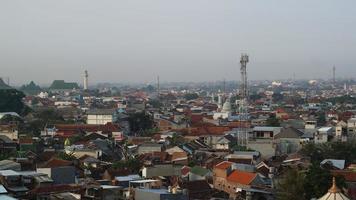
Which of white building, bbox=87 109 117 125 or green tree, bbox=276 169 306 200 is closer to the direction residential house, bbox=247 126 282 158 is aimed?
the green tree

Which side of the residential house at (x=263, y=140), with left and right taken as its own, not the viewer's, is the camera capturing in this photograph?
front

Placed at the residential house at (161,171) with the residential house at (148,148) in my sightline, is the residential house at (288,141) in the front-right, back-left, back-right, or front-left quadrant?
front-right

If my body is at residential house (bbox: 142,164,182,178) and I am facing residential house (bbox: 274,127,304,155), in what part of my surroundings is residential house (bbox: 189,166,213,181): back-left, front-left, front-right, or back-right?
front-right

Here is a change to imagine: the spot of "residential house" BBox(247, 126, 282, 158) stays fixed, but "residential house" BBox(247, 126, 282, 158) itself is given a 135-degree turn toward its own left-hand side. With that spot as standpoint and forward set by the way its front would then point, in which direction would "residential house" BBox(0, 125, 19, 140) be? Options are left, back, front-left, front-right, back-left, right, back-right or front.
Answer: back-left

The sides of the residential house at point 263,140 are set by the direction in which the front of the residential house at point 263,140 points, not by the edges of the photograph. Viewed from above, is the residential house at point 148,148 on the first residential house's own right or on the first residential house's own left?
on the first residential house's own right

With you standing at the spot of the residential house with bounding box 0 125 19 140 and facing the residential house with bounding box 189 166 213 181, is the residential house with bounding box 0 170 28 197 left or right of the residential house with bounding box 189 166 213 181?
right

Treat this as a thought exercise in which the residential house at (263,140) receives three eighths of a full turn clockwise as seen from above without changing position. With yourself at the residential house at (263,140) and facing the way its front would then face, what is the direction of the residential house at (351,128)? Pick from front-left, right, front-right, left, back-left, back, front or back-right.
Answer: right

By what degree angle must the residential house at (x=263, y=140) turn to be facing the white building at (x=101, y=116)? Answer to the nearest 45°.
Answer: approximately 135° to its right

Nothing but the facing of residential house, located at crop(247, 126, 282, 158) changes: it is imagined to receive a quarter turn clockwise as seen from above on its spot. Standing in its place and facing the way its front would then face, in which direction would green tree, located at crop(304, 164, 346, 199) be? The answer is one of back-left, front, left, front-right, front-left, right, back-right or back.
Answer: left

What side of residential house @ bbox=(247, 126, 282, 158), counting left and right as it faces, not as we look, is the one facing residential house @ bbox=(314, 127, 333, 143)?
left

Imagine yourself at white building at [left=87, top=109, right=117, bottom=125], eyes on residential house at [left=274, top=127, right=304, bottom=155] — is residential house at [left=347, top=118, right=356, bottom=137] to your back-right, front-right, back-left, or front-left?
front-left

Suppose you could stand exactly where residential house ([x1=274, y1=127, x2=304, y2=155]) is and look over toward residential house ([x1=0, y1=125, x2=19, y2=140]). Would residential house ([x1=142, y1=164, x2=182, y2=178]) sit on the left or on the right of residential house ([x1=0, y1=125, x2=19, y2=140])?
left

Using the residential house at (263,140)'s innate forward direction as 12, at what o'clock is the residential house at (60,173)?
the residential house at (60,173) is roughly at 1 o'clock from the residential house at (263,140).

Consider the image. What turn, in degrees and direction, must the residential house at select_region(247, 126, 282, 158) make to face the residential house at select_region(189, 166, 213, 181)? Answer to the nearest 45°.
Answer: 0° — it already faces it
